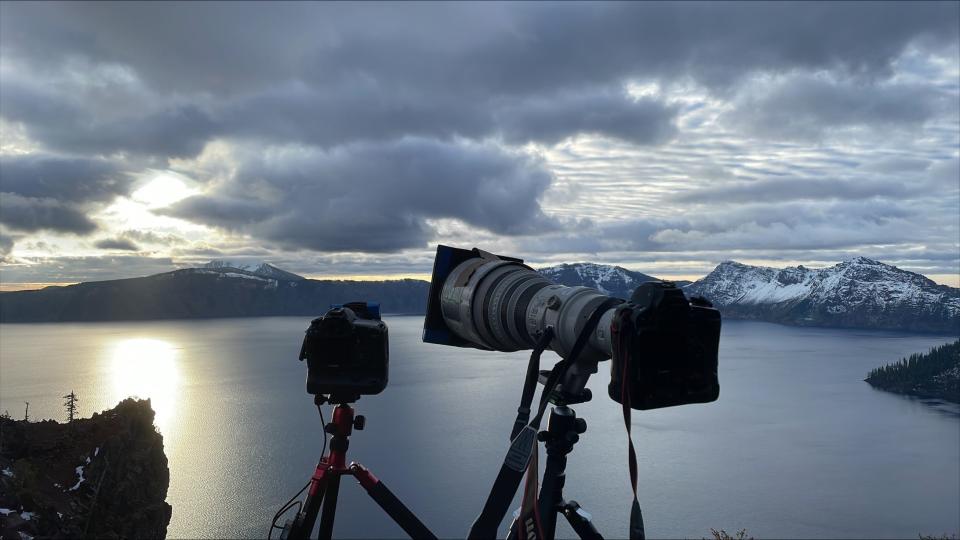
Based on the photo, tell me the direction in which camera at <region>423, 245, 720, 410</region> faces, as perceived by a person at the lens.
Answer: facing away from the viewer and to the left of the viewer

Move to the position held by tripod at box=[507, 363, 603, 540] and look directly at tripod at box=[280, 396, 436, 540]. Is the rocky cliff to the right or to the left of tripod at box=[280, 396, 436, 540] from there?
right

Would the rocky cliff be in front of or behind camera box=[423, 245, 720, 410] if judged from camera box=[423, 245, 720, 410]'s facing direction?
in front
